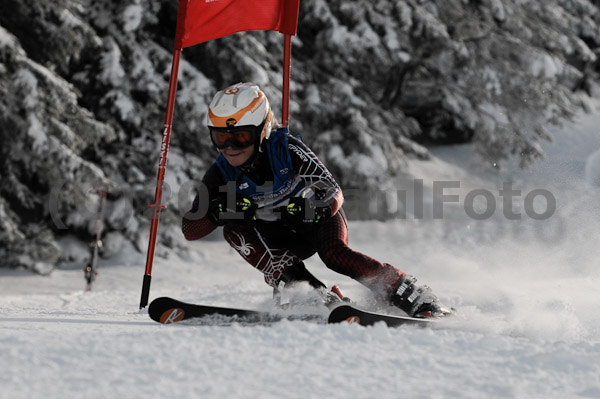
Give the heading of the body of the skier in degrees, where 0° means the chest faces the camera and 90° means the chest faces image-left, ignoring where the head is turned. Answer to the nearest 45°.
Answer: approximately 45°

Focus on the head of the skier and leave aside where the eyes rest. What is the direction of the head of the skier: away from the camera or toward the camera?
toward the camera

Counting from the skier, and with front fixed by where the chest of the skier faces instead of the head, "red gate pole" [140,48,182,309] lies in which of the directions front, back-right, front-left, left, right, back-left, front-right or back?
right

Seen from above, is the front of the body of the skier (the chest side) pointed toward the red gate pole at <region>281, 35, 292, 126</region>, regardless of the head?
no
